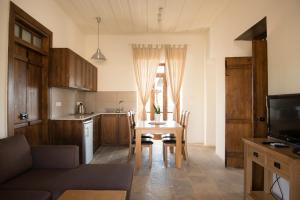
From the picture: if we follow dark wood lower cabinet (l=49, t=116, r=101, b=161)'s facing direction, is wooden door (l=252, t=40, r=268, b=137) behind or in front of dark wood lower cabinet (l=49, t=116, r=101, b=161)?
in front

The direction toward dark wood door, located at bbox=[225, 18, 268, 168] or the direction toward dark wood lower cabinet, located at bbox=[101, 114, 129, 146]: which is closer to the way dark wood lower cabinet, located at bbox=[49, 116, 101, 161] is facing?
the dark wood door

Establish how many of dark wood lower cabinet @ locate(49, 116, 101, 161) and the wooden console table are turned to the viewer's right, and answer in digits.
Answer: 1

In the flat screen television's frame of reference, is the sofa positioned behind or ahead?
ahead

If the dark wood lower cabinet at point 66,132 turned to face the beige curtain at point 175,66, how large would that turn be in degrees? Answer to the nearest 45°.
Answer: approximately 45° to its left

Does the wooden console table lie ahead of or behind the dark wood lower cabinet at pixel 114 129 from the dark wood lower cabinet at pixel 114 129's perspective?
ahead

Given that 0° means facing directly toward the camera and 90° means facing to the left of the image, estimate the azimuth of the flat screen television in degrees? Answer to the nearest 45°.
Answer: approximately 45°
